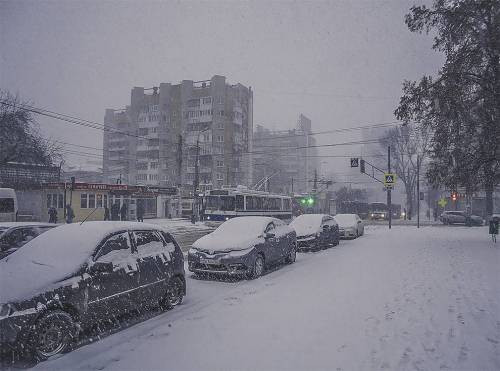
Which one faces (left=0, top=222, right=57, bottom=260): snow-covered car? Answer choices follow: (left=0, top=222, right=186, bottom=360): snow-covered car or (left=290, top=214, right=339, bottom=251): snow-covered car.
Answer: (left=290, top=214, right=339, bottom=251): snow-covered car

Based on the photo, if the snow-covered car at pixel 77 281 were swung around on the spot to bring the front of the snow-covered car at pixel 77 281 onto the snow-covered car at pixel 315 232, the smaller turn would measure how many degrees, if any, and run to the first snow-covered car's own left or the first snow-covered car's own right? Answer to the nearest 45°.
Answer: approximately 180°

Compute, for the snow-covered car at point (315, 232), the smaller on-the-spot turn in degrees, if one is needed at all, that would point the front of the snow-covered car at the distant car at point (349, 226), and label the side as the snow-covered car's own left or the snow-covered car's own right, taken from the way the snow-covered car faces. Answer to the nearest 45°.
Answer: approximately 135° to the snow-covered car's own right

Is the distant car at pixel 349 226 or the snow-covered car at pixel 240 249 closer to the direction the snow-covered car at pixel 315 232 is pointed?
the snow-covered car

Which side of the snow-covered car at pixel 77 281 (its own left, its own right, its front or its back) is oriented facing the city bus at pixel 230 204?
back

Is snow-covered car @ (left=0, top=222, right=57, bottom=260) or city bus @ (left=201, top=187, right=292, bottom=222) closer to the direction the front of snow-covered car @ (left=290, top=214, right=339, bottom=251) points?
the snow-covered car

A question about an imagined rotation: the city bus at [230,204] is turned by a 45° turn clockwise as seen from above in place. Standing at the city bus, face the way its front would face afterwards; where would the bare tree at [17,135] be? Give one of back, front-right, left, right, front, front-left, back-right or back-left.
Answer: front

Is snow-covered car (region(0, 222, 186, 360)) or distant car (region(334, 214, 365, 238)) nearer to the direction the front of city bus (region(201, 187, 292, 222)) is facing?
the snow-covered car

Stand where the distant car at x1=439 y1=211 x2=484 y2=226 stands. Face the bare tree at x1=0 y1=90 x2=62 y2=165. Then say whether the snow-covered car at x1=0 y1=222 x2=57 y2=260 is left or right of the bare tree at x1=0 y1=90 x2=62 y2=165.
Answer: left

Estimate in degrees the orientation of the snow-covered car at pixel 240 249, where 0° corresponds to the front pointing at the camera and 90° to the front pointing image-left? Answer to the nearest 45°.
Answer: approximately 45°
